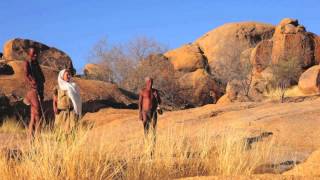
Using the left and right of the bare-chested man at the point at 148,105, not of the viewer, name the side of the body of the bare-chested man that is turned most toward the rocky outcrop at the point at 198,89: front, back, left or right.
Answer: back

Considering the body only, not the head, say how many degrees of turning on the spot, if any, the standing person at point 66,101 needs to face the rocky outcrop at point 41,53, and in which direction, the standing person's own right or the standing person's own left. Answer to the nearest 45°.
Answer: approximately 135° to the standing person's own left

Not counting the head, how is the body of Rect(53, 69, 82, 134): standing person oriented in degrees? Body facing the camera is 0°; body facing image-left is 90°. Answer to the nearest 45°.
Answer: approximately 315°

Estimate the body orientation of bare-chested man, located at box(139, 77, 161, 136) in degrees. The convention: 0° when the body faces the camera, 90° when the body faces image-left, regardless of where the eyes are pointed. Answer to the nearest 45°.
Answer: approximately 0°

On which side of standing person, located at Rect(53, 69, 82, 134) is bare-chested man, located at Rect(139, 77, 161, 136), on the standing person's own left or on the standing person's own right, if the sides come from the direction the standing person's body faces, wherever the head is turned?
on the standing person's own left

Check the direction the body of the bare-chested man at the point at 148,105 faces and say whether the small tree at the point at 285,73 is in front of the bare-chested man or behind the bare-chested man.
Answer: behind

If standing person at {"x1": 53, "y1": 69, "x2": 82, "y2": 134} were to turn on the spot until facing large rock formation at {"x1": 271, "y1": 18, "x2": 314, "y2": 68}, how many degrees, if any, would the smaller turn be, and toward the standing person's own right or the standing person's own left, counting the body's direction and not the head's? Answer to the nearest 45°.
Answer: approximately 90° to the standing person's own left

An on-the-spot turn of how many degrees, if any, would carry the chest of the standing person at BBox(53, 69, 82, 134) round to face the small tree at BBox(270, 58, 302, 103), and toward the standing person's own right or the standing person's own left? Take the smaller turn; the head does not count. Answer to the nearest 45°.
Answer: approximately 90° to the standing person's own left

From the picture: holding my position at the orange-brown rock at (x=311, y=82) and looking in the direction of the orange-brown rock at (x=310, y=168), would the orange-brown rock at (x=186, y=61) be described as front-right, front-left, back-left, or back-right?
back-right

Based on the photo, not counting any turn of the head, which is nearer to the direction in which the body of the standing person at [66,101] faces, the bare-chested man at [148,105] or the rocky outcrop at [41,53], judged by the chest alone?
the bare-chested man

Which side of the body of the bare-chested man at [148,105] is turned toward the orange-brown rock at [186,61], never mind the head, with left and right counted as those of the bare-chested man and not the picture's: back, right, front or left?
back
